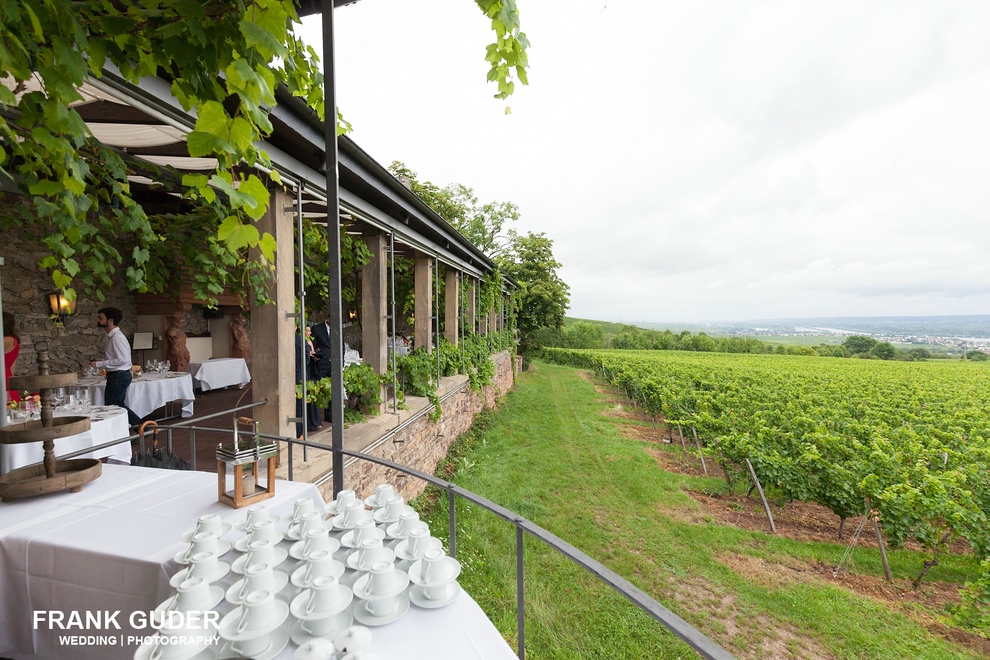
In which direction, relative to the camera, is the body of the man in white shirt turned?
to the viewer's left

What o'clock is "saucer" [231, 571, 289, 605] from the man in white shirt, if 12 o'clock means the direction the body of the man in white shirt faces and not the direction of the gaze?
The saucer is roughly at 9 o'clock from the man in white shirt.

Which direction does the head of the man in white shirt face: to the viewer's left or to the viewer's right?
to the viewer's left

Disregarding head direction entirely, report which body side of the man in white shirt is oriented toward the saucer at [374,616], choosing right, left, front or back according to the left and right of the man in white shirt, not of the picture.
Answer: left

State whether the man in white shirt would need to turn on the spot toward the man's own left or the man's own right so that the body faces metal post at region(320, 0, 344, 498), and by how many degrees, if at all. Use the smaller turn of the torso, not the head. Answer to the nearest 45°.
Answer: approximately 90° to the man's own left

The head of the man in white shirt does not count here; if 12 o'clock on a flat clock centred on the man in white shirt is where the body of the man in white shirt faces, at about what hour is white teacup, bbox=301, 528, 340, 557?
The white teacup is roughly at 9 o'clock from the man in white shirt.

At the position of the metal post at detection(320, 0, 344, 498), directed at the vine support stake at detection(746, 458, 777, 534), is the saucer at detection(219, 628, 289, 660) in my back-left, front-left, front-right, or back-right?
back-right

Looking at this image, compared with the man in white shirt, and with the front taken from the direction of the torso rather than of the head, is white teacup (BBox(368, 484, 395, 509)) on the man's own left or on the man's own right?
on the man's own left
